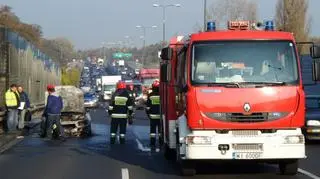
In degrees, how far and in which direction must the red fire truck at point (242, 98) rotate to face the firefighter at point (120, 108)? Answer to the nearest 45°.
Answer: approximately 135° to its right

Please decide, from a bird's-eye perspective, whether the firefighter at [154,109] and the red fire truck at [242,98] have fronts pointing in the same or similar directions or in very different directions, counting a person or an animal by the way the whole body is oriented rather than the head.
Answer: very different directions

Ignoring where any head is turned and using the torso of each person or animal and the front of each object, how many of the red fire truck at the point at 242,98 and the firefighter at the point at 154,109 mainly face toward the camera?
1

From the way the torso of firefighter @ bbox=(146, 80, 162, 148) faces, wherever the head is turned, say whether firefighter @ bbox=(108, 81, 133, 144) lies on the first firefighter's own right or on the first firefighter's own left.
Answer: on the first firefighter's own left
